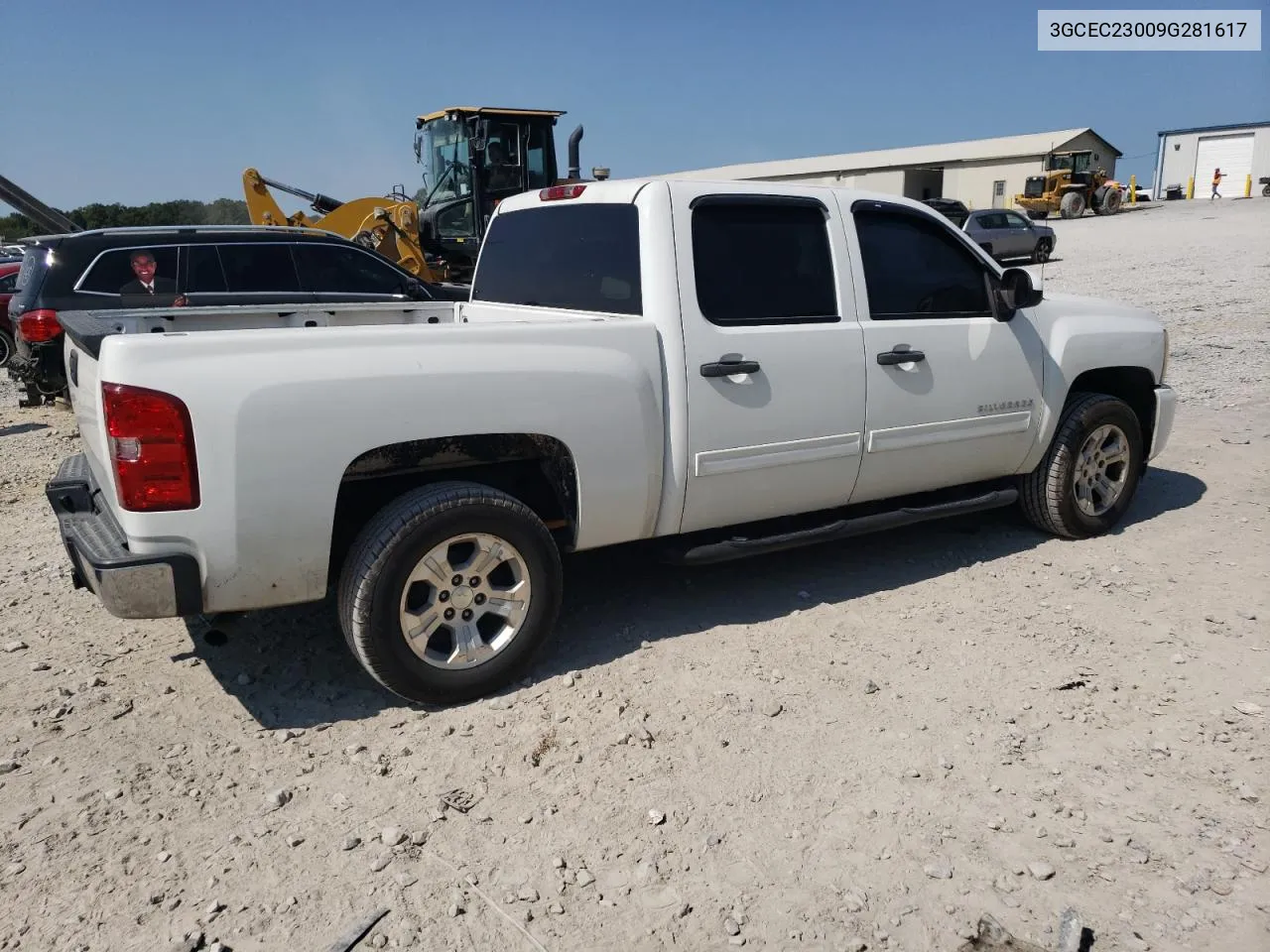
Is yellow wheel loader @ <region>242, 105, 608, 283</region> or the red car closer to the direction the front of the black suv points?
the yellow wheel loader

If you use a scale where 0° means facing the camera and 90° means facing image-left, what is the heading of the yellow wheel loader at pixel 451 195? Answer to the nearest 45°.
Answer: approximately 45°

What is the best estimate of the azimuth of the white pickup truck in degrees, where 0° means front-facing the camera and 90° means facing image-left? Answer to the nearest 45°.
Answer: approximately 225°

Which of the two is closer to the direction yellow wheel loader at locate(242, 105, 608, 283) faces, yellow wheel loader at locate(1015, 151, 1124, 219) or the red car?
the red car

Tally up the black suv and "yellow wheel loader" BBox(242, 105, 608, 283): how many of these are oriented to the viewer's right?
1

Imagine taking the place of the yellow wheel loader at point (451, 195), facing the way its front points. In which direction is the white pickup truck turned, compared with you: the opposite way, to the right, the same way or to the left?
the opposite way

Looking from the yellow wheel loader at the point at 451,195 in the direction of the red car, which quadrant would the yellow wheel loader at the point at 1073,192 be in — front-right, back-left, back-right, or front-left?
back-right

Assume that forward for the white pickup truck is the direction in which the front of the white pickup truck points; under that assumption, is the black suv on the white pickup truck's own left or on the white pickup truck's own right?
on the white pickup truck's own left

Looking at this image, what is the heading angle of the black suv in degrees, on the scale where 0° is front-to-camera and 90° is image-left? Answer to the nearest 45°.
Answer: approximately 270°

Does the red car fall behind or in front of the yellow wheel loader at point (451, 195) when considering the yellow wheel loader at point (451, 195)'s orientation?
in front
